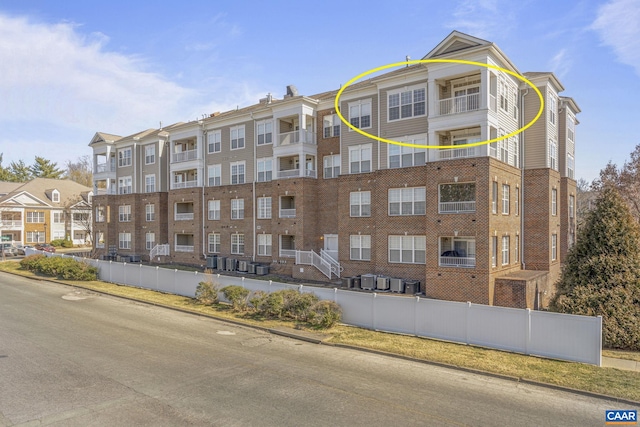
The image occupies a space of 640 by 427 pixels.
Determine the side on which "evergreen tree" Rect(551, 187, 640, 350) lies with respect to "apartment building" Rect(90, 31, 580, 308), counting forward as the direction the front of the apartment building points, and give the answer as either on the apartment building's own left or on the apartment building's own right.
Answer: on the apartment building's own left

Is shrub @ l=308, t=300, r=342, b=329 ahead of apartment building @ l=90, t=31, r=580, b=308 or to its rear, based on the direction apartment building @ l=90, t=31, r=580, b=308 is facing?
ahead

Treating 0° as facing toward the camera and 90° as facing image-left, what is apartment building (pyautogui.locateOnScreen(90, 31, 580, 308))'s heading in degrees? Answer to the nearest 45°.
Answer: approximately 45°
